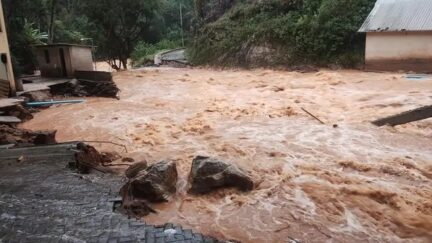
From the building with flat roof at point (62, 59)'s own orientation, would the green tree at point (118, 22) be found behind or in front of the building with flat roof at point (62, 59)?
behind

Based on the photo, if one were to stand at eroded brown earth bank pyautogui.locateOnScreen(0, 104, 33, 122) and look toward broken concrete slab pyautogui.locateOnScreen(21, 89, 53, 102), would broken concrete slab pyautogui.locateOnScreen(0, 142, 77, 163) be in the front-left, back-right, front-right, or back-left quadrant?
back-right

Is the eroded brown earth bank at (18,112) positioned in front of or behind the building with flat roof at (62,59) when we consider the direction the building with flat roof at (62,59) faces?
in front

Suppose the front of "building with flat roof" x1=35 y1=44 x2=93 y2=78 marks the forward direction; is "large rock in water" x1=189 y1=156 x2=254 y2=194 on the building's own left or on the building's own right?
on the building's own left

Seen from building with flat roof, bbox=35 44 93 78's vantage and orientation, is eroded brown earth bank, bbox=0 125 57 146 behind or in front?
in front

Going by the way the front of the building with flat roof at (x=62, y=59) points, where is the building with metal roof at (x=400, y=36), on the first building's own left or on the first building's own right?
on the first building's own left

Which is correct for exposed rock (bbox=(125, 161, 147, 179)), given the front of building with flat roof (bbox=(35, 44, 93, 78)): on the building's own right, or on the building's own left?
on the building's own left

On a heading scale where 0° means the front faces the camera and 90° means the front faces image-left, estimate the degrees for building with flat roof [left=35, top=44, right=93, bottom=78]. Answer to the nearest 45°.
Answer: approximately 45°

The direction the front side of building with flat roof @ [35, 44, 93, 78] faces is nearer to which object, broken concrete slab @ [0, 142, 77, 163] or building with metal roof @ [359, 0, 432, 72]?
the broken concrete slab

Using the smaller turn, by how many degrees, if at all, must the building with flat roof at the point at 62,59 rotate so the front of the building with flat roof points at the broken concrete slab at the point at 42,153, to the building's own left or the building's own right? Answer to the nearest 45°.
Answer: approximately 45° to the building's own left

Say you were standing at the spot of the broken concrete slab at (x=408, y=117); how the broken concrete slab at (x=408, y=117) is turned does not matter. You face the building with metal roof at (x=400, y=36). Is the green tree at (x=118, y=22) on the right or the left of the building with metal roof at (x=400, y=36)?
left

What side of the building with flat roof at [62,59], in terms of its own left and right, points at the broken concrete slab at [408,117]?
left

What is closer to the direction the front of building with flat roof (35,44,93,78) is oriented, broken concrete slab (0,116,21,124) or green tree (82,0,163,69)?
the broken concrete slab

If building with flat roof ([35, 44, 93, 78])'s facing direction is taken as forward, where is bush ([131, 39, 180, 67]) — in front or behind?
behind
